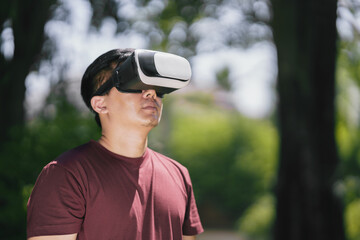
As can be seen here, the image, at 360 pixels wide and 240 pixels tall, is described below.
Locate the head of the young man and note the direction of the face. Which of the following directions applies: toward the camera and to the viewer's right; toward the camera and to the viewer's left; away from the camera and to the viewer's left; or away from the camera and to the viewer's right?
toward the camera and to the viewer's right

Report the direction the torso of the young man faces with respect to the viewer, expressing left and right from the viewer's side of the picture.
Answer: facing the viewer and to the right of the viewer

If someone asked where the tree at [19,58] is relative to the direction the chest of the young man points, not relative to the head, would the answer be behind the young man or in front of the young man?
behind
